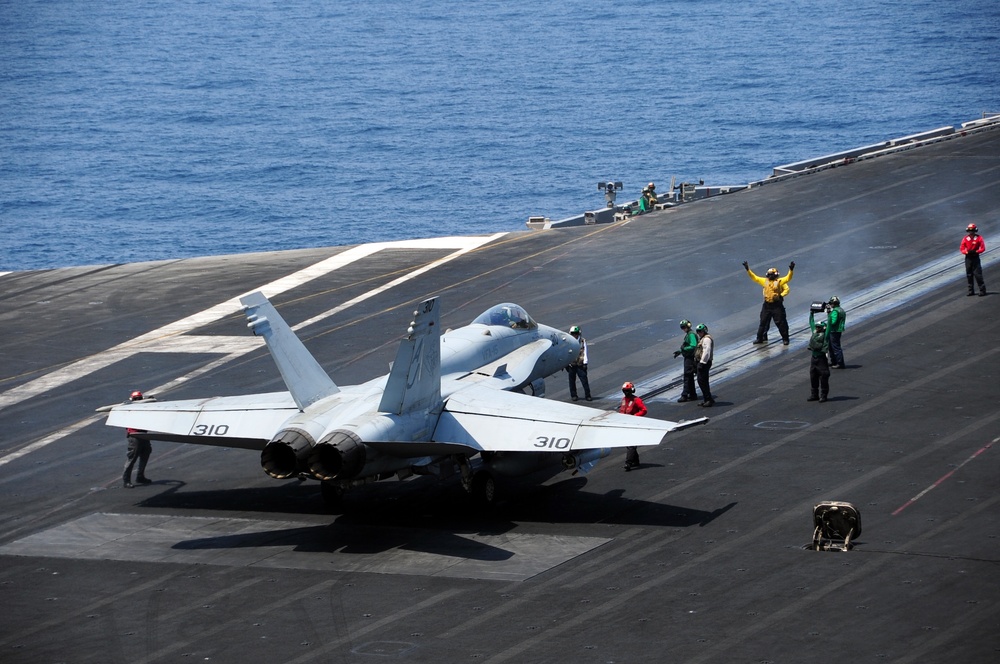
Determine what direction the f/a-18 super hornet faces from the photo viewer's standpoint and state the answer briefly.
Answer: facing away from the viewer and to the right of the viewer

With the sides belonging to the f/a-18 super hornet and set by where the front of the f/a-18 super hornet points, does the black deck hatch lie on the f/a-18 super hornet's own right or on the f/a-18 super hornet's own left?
on the f/a-18 super hornet's own right
